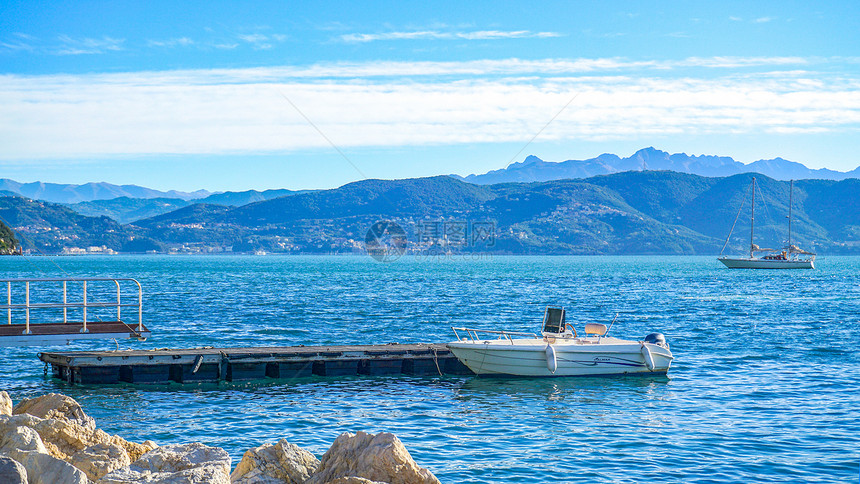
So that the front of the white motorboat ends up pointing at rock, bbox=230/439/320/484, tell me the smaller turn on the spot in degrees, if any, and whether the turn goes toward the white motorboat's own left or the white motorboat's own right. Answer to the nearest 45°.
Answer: approximately 90° to the white motorboat's own left

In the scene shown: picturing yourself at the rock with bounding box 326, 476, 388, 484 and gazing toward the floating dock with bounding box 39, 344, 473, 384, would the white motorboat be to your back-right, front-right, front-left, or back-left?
front-right

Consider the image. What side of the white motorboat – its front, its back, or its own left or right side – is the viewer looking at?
left

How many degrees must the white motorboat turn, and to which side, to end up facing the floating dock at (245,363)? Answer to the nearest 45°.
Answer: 0° — it already faces it

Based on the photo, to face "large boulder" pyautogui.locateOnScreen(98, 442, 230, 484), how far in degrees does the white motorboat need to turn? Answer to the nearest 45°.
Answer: approximately 90° to its left

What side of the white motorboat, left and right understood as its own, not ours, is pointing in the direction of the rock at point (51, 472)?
left

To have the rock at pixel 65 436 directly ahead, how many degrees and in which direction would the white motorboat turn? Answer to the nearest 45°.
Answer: approximately 45° to its left

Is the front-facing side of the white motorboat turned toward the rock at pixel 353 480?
no

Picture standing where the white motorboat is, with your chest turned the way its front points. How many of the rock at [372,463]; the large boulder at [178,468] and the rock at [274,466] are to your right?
0

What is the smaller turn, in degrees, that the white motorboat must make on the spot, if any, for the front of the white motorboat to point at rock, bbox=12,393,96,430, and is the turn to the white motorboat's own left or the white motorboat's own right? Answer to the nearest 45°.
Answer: approximately 45° to the white motorboat's own left

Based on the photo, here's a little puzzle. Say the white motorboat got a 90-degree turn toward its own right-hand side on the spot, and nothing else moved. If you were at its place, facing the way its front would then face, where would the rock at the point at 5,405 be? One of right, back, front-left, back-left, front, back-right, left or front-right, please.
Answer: back-left

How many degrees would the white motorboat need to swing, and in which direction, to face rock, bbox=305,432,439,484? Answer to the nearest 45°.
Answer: approximately 90° to its left

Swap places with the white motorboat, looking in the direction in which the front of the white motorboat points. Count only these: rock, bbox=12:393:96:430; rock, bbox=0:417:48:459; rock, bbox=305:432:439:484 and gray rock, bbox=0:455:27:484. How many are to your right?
0
